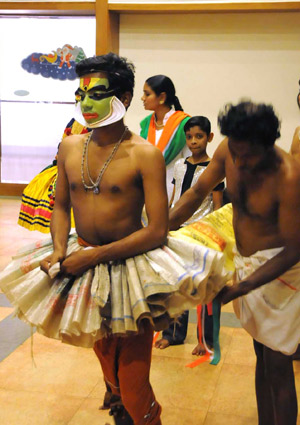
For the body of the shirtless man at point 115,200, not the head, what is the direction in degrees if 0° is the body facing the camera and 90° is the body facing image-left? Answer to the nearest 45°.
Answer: approximately 45°

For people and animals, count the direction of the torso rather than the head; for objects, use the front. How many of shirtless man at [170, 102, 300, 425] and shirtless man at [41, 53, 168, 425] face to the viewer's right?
0

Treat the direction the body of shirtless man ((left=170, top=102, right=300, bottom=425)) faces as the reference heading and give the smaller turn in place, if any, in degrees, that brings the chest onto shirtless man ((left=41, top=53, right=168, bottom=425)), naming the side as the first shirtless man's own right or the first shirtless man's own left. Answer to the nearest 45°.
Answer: approximately 45° to the first shirtless man's own right
